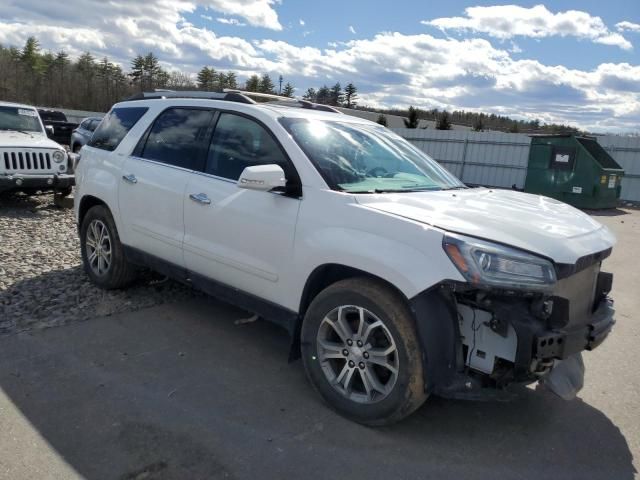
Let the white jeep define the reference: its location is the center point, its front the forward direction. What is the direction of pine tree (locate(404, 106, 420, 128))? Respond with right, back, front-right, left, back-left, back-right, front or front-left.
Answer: back-left

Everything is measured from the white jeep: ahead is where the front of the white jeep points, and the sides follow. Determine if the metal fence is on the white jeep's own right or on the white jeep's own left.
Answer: on the white jeep's own left

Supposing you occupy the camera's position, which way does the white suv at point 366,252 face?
facing the viewer and to the right of the viewer

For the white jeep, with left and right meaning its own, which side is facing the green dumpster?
left

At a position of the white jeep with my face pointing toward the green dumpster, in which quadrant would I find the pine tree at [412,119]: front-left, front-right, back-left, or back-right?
front-left

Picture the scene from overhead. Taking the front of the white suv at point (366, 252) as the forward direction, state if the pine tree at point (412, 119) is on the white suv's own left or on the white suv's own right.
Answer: on the white suv's own left

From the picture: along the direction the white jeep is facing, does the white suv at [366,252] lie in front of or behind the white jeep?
in front

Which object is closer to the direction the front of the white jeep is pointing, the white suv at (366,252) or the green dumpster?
the white suv

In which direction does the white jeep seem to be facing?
toward the camera

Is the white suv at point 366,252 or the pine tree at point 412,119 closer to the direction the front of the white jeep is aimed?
the white suv
